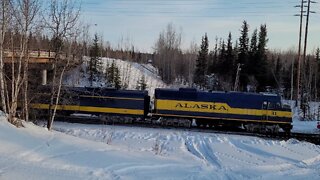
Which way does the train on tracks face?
to the viewer's right

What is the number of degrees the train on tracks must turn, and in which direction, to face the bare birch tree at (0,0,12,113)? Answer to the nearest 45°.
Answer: approximately 135° to its right
